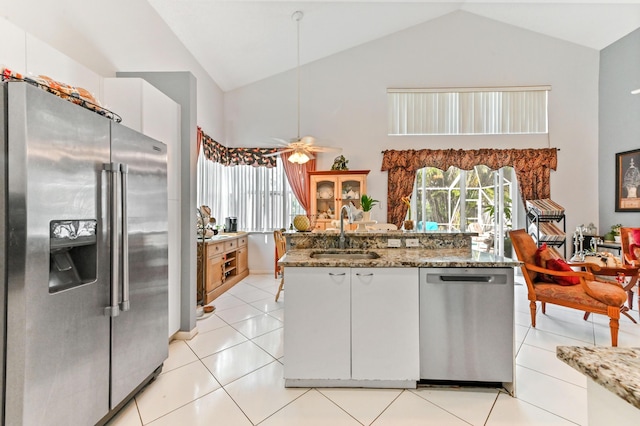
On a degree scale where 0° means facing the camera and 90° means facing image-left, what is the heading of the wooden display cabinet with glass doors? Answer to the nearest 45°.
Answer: approximately 0°

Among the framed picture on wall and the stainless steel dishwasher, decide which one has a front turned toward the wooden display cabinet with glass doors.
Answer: the framed picture on wall

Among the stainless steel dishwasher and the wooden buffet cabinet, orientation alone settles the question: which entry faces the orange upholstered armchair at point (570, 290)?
the wooden buffet cabinet

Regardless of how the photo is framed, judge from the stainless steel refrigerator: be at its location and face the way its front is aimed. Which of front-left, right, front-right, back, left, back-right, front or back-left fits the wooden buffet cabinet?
left

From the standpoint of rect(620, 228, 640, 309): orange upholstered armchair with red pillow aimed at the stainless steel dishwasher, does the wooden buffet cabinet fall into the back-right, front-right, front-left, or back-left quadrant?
front-right

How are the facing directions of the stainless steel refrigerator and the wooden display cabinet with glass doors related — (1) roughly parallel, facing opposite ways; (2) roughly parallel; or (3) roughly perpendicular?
roughly perpendicular

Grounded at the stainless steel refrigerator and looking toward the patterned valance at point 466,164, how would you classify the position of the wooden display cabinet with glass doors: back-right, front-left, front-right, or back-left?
front-left

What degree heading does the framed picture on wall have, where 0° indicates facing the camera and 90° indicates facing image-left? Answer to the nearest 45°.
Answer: approximately 45°

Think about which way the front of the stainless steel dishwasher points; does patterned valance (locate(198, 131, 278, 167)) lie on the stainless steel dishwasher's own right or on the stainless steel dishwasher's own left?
on the stainless steel dishwasher's own right

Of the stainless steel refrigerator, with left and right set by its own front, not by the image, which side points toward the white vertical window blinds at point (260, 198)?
left

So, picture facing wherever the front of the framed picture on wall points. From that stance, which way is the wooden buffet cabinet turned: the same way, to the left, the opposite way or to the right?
the opposite way

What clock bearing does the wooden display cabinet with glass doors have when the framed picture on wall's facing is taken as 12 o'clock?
The wooden display cabinet with glass doors is roughly at 12 o'clock from the framed picture on wall.

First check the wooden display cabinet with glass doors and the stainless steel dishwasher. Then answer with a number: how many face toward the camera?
2

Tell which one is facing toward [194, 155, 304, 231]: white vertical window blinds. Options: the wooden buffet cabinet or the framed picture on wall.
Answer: the framed picture on wall

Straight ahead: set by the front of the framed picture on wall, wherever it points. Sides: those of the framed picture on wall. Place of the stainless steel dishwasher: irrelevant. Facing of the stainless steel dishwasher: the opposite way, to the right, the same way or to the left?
to the left

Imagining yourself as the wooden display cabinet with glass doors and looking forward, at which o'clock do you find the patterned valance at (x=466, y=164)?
The patterned valance is roughly at 9 o'clock from the wooden display cabinet with glass doors.

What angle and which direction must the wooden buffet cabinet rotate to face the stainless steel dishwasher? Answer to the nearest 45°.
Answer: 0° — it already faces it

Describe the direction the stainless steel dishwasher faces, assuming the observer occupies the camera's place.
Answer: facing the viewer

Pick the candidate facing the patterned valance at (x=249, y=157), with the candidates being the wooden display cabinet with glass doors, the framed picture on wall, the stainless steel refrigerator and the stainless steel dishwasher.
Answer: the framed picture on wall

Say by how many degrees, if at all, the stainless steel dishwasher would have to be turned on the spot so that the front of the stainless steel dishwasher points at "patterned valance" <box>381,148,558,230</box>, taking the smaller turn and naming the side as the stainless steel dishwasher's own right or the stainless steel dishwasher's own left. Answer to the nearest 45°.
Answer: approximately 180°

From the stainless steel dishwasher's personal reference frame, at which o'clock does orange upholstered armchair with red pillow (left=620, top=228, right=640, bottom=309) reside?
The orange upholstered armchair with red pillow is roughly at 7 o'clock from the stainless steel dishwasher.

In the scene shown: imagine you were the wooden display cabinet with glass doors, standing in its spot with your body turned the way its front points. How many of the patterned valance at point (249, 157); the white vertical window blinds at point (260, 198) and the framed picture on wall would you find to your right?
2

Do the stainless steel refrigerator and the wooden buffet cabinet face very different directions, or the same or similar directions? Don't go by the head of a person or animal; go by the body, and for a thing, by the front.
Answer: same or similar directions
